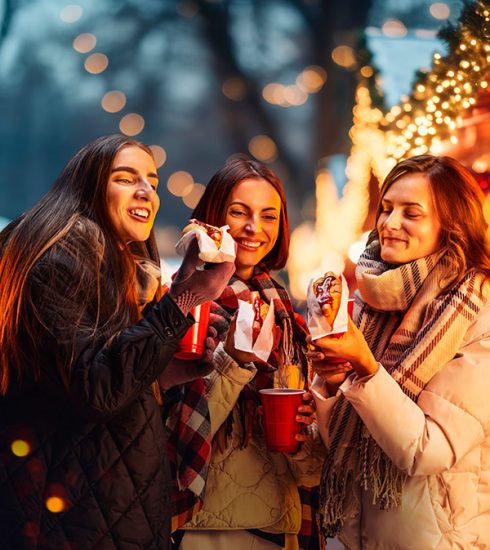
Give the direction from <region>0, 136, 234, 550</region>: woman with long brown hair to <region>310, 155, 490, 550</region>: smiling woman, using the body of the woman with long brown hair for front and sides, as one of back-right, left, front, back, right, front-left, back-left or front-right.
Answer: front

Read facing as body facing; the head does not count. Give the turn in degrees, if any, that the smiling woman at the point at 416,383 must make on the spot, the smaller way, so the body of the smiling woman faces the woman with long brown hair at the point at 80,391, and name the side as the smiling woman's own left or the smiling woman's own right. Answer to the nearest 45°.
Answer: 0° — they already face them

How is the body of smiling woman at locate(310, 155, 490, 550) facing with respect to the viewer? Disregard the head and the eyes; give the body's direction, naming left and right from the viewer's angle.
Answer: facing the viewer and to the left of the viewer

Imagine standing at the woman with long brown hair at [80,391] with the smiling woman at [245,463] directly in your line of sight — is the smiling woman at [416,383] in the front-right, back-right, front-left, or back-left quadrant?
front-right

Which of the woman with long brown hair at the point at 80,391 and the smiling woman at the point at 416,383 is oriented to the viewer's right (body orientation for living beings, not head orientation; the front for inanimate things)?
the woman with long brown hair

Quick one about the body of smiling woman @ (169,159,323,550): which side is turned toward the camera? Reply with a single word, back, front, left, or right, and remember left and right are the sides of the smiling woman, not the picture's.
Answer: front

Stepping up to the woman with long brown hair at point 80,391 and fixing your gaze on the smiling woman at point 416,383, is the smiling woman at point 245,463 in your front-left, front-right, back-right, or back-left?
front-left

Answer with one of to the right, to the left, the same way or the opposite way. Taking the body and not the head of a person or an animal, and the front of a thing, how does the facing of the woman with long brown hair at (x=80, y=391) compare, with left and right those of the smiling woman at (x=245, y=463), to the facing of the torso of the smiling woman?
to the left

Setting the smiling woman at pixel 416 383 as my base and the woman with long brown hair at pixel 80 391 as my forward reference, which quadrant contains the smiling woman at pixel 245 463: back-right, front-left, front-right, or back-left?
front-right

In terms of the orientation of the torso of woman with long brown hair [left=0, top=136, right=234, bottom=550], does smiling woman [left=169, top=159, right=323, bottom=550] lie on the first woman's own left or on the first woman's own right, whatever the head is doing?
on the first woman's own left

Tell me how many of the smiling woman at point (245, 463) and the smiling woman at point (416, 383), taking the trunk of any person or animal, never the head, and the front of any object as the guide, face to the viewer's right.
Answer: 0

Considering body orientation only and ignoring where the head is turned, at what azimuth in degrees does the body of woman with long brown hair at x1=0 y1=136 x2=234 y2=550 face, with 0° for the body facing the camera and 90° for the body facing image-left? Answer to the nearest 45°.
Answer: approximately 270°

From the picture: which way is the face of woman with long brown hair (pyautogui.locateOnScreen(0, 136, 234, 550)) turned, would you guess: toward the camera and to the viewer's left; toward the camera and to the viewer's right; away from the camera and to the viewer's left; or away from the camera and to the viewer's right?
toward the camera and to the viewer's right

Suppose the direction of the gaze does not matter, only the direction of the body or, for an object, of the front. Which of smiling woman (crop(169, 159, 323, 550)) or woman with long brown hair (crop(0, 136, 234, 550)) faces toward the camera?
the smiling woman

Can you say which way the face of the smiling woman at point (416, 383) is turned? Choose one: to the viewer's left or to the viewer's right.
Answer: to the viewer's left
